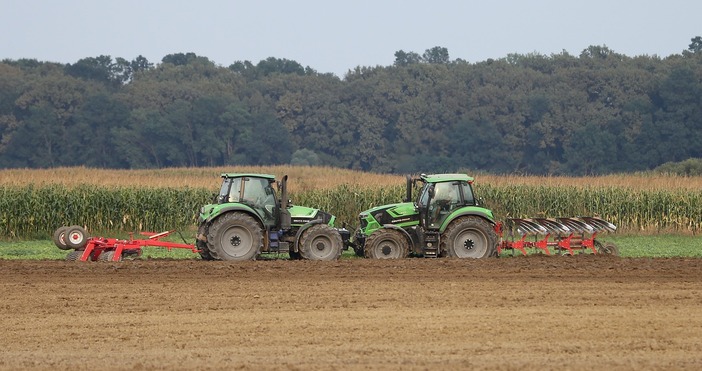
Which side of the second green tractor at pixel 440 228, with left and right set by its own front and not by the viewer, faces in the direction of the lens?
left

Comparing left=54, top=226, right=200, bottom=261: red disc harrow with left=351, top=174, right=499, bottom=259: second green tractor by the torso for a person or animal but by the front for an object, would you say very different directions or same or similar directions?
very different directions

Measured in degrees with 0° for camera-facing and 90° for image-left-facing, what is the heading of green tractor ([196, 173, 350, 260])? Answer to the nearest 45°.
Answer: approximately 270°

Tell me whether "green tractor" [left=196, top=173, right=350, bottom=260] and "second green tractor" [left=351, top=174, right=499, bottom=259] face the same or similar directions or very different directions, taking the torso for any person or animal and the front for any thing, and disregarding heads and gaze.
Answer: very different directions

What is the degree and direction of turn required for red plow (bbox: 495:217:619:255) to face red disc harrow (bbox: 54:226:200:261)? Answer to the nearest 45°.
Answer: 0° — it already faces it

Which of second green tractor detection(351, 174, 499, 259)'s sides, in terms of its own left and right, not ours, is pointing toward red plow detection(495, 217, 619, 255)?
back

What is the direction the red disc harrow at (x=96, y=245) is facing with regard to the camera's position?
facing to the right of the viewer

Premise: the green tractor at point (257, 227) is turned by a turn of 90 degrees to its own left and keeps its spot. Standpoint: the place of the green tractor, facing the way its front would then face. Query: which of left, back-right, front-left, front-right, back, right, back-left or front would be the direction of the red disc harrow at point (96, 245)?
left

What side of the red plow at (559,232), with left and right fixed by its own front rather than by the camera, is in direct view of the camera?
left
